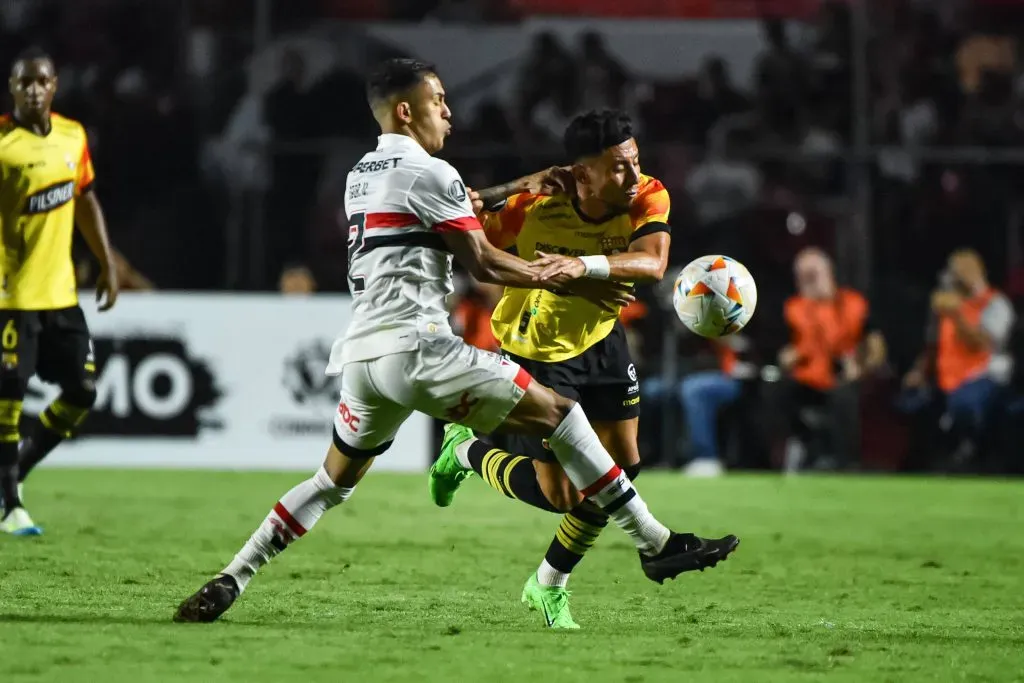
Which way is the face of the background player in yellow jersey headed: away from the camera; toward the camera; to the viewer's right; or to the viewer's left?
toward the camera

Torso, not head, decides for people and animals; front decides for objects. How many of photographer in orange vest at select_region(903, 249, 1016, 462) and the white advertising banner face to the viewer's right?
0

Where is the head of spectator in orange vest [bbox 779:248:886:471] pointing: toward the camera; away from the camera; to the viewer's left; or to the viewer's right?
toward the camera

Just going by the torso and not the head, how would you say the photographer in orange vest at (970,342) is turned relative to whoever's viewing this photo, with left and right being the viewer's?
facing the viewer and to the left of the viewer

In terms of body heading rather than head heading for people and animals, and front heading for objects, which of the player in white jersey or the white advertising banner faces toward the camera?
the white advertising banner

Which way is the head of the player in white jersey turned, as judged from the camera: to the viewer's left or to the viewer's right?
to the viewer's right

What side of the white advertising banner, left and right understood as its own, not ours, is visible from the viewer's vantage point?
front

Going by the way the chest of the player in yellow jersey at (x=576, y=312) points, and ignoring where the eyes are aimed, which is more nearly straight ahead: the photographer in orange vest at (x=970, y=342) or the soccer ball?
the soccer ball

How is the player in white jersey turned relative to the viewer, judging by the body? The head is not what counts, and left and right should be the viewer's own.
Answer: facing to the right of the viewer

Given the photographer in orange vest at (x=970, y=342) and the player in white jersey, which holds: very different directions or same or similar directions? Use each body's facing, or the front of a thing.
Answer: very different directions

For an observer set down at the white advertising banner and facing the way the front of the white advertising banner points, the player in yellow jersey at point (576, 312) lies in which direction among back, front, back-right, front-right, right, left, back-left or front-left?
front

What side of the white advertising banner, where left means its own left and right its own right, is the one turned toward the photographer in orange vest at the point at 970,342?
left

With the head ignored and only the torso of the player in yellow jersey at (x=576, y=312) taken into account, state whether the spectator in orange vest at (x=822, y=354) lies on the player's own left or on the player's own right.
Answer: on the player's own left

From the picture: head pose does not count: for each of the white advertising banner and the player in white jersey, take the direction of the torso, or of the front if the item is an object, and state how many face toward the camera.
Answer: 1

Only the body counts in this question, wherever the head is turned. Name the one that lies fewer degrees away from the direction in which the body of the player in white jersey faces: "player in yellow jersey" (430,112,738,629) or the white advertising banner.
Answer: the player in yellow jersey

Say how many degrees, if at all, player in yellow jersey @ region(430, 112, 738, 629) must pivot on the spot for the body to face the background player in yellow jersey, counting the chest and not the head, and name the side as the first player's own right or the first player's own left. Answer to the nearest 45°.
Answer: approximately 180°
